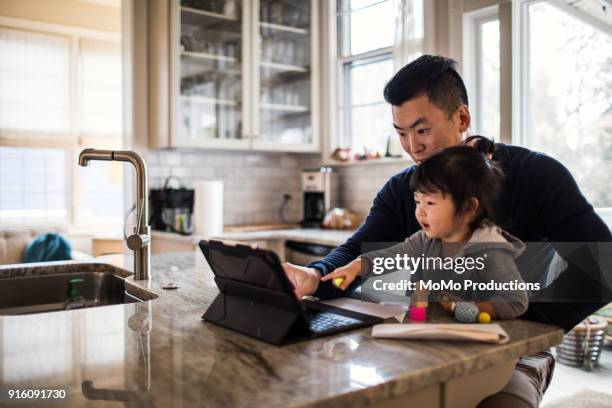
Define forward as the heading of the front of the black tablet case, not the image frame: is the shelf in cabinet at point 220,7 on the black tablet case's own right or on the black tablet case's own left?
on the black tablet case's own left

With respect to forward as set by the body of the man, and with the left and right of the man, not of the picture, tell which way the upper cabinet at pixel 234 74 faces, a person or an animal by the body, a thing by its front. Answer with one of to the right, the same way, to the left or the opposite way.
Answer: to the left

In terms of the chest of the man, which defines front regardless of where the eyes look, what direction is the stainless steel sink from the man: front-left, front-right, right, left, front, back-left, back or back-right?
front-right

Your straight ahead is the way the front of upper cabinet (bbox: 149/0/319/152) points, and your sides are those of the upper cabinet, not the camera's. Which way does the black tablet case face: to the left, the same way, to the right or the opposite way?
to the left

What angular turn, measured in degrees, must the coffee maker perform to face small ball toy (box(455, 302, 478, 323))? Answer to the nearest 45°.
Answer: approximately 45° to its left

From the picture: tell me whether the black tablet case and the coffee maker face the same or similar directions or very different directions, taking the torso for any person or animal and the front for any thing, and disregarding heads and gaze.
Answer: very different directions

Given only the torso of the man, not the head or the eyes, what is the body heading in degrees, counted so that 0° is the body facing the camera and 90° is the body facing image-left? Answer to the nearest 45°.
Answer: approximately 45°

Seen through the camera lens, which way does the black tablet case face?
facing away from the viewer and to the right of the viewer
